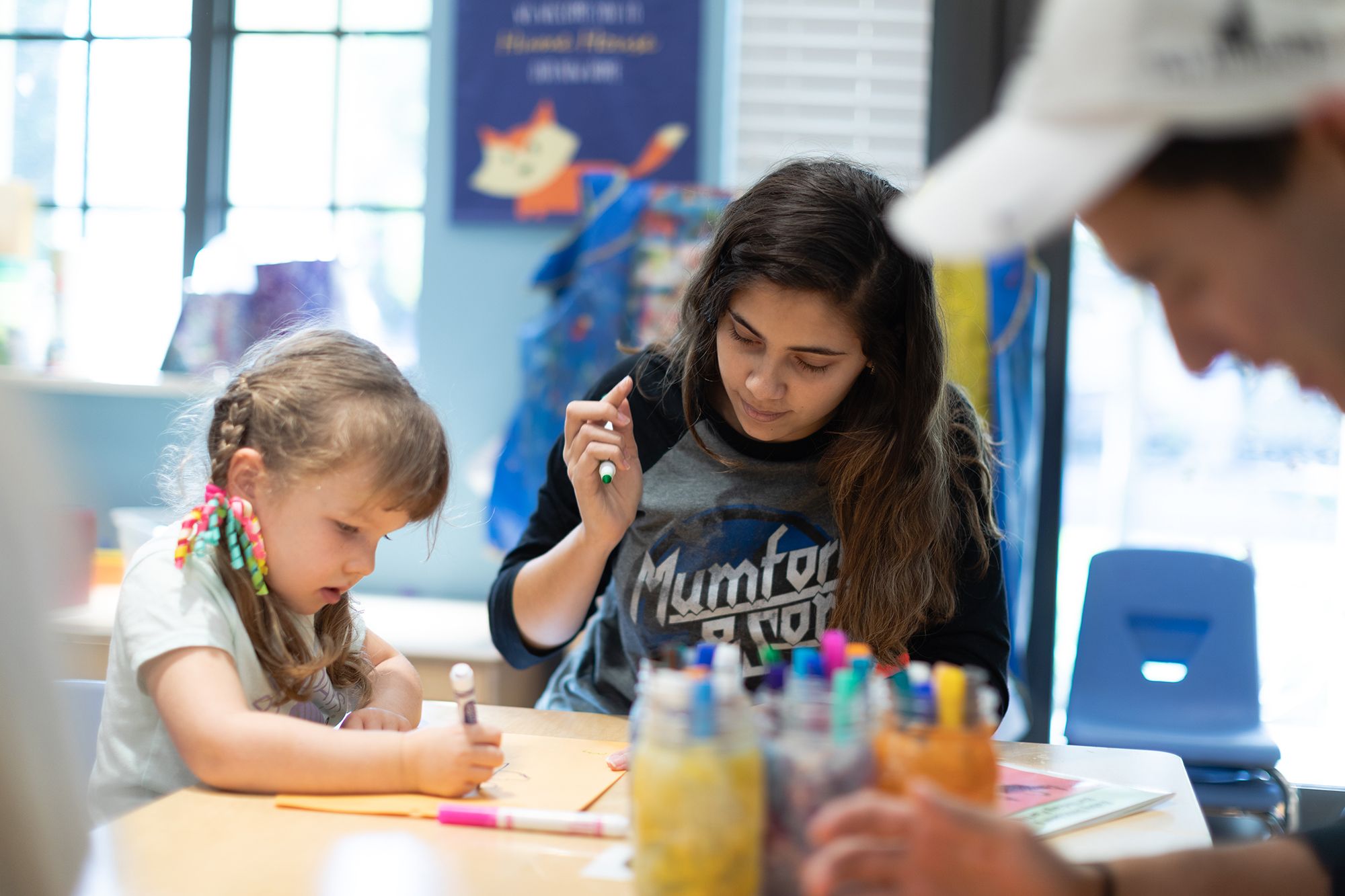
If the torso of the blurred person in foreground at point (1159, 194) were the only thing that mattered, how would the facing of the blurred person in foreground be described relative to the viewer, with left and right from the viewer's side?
facing to the left of the viewer

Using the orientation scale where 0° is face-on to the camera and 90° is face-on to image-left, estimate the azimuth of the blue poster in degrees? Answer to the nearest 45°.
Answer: approximately 0°

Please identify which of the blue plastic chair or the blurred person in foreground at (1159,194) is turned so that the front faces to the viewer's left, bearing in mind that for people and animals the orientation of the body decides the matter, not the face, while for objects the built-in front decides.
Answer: the blurred person in foreground

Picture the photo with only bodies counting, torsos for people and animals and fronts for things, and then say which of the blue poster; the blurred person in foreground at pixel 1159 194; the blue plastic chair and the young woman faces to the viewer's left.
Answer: the blurred person in foreground

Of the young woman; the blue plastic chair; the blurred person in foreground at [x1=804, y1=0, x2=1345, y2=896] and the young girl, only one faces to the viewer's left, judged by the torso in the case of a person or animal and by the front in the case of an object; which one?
the blurred person in foreground
